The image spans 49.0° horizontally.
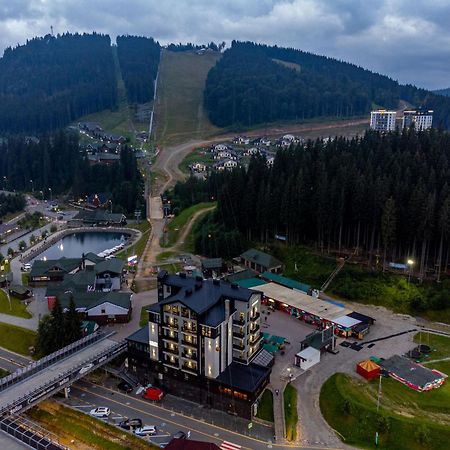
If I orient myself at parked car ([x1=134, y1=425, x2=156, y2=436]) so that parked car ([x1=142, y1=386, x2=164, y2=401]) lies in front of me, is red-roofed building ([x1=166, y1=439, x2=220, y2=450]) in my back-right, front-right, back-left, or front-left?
back-right

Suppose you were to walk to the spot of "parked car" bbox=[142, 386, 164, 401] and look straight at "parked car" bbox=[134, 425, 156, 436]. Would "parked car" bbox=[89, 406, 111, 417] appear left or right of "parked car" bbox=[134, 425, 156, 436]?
right

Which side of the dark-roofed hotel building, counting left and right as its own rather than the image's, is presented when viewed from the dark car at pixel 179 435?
front

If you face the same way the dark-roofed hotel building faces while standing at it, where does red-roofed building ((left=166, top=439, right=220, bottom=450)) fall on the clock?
The red-roofed building is roughly at 11 o'clock from the dark-roofed hotel building.

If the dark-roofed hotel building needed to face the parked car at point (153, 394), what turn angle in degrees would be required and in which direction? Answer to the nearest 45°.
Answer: approximately 45° to its right

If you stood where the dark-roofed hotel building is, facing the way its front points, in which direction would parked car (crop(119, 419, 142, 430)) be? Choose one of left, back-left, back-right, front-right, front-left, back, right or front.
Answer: front

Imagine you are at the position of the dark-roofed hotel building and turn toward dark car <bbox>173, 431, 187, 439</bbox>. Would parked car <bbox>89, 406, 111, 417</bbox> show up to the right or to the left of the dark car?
right

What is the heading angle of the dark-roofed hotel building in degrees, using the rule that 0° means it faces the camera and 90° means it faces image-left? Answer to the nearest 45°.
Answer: approximately 45°

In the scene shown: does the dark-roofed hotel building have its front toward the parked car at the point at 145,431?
yes

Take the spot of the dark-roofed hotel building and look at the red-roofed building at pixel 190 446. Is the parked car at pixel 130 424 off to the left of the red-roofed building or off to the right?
right
